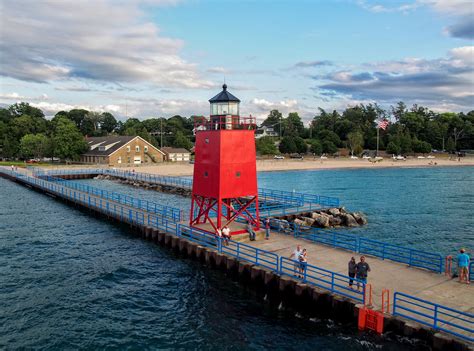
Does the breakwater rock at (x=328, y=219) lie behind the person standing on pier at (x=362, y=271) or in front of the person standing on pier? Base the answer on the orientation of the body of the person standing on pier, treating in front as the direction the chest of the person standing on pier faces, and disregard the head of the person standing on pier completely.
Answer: behind

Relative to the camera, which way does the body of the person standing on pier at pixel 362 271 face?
toward the camera

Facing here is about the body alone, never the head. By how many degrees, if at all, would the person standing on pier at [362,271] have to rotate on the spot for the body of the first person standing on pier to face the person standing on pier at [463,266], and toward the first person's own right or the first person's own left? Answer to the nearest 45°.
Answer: approximately 135° to the first person's own left

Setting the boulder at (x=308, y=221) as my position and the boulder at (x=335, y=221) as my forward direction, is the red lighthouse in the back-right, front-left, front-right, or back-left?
back-right
